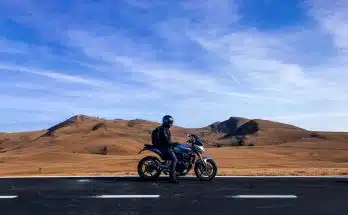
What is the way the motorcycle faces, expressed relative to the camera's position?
facing to the right of the viewer

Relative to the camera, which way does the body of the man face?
to the viewer's right
